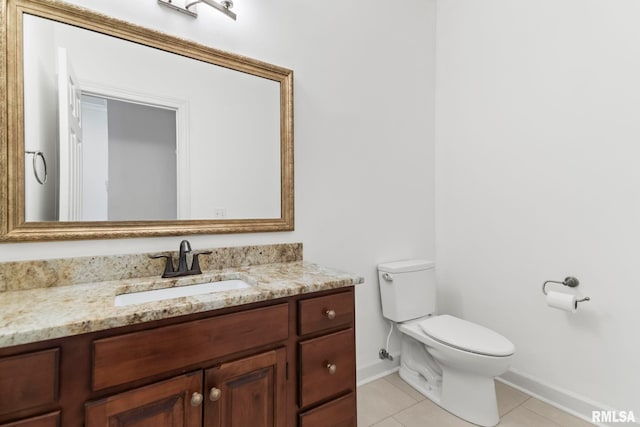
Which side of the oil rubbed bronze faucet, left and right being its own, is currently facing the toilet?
left

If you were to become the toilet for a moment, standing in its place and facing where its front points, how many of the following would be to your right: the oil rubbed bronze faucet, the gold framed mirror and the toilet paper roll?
2

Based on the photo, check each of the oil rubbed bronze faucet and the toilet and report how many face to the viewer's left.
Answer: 0

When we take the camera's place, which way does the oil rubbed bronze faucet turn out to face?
facing the viewer

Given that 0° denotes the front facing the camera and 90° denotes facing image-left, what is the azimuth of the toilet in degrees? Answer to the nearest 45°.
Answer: approximately 315°

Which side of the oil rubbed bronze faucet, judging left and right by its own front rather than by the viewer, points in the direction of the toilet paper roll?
left

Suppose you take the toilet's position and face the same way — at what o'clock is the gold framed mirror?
The gold framed mirror is roughly at 3 o'clock from the toilet.

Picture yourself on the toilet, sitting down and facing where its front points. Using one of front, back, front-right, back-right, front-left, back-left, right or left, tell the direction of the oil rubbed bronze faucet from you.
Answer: right

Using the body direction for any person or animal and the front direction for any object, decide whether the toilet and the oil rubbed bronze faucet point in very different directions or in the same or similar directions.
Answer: same or similar directions
